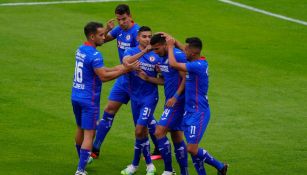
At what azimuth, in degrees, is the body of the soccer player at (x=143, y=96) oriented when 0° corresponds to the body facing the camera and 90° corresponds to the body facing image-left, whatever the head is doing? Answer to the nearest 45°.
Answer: approximately 0°

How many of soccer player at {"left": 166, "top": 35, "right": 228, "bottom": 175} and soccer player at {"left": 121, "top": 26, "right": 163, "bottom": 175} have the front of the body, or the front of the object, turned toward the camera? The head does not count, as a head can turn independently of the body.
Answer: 1

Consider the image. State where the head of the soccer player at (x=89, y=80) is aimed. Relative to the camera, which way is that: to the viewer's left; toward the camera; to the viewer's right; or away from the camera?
to the viewer's right

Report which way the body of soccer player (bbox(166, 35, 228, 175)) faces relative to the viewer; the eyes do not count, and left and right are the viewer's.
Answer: facing to the left of the viewer
